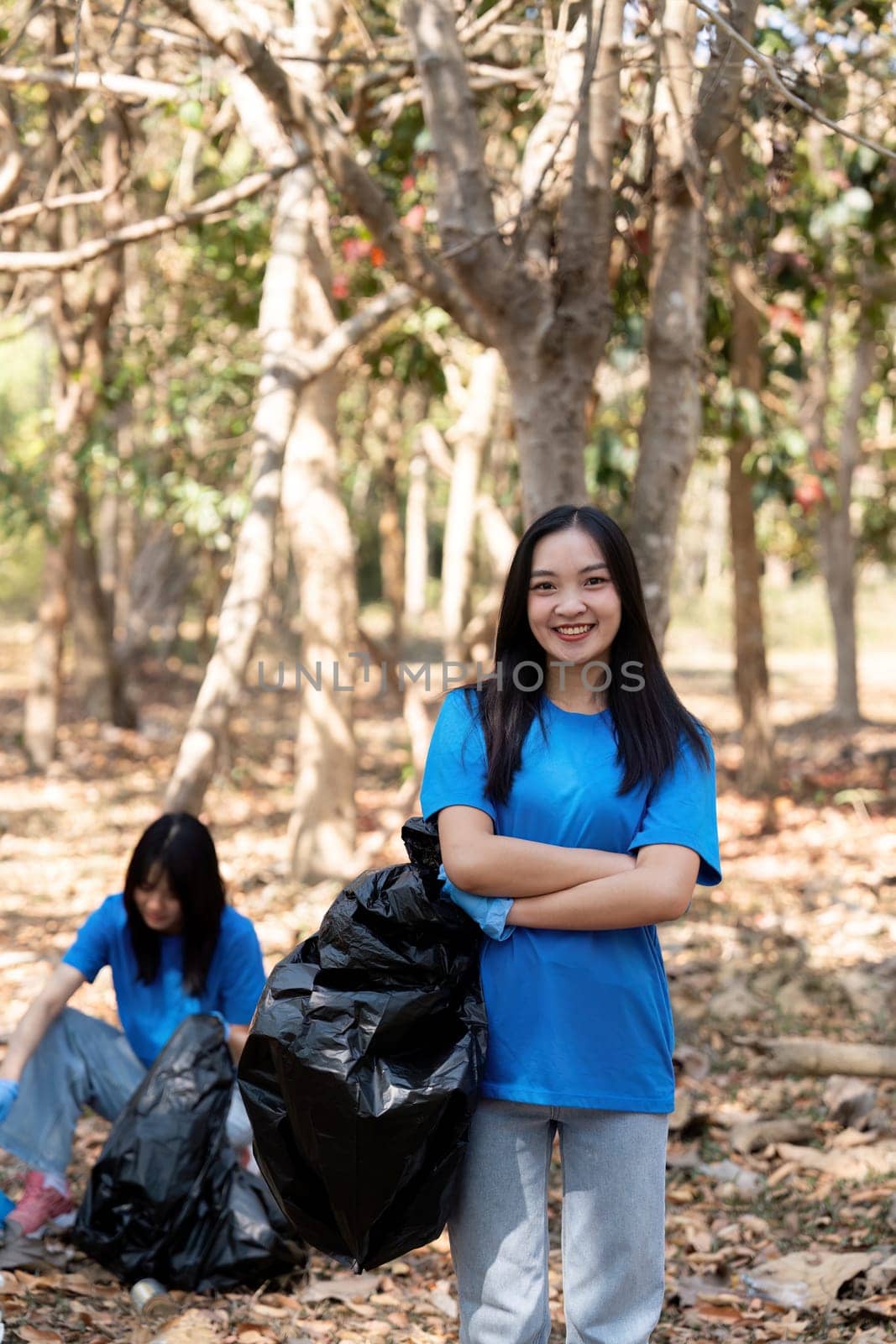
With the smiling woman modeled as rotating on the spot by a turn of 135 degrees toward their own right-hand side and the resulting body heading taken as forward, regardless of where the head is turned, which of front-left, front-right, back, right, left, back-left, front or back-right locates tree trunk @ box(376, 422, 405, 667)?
front-right

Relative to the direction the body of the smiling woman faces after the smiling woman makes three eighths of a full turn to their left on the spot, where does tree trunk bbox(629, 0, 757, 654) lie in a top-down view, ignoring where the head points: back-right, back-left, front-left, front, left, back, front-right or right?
front-left

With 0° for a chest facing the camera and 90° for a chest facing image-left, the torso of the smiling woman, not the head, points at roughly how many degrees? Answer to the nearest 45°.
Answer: approximately 0°

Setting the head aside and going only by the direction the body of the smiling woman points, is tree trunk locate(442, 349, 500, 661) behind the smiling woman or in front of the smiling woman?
behind

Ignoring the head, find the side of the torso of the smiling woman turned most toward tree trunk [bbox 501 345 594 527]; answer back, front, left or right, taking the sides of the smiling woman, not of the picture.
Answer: back

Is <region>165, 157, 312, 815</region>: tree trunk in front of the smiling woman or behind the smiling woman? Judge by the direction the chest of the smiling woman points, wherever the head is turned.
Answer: behind
